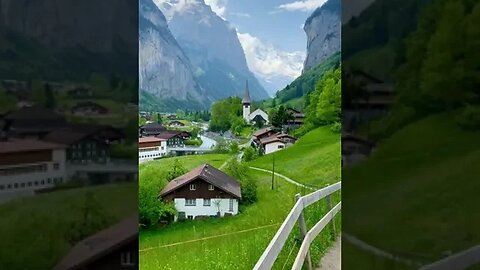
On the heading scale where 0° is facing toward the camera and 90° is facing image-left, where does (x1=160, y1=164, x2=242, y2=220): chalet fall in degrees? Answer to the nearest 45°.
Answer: approximately 0°

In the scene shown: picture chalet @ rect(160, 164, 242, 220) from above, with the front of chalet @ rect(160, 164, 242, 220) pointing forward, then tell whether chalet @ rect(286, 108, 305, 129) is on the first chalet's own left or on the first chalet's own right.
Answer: on the first chalet's own left
